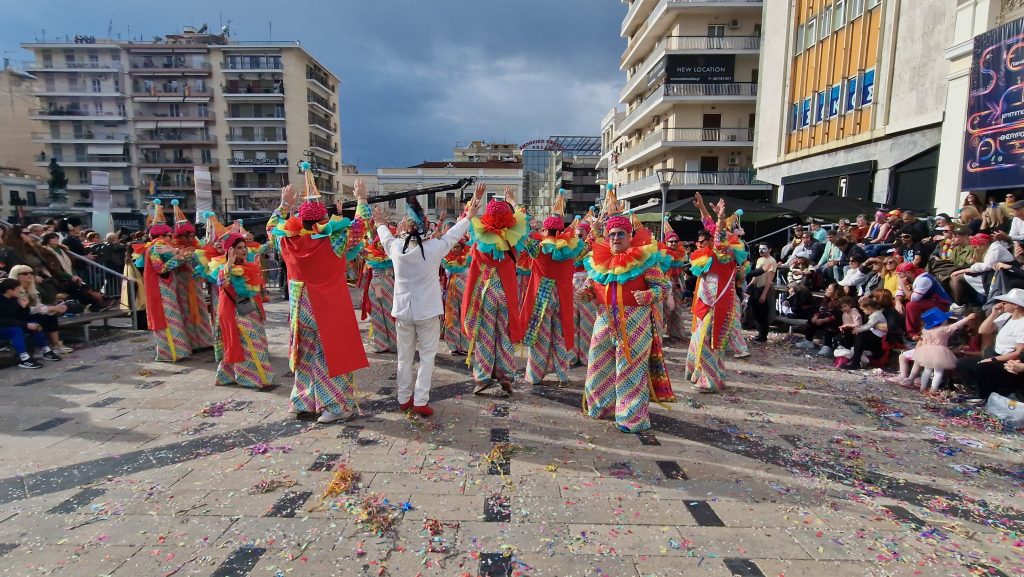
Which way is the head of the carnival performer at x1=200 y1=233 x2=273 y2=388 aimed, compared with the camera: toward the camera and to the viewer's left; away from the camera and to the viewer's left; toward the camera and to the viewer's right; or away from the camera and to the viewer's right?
toward the camera and to the viewer's right

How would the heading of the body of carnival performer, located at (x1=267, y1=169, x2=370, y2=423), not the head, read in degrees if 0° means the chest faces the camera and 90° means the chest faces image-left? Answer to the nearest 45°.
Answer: approximately 180°

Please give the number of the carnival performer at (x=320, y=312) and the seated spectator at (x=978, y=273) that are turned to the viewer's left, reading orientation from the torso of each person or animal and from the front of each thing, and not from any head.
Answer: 1

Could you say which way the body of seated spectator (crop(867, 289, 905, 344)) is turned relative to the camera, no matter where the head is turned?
to the viewer's left

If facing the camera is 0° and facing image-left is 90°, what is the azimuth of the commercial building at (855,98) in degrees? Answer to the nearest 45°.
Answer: approximately 45°

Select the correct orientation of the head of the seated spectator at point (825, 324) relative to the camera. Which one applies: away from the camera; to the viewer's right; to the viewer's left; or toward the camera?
to the viewer's left

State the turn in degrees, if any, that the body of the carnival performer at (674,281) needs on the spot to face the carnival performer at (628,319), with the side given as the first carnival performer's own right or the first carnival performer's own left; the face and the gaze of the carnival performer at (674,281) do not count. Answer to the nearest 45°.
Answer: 0° — they already face them

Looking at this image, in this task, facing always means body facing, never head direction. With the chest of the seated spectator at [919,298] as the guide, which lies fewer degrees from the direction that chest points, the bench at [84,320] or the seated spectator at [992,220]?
the bench

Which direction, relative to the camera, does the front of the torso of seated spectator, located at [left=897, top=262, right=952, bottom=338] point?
to the viewer's left

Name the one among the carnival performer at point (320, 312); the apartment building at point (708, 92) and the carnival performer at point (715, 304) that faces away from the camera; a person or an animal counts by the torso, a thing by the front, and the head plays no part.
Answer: the carnival performer at point (320, 312)

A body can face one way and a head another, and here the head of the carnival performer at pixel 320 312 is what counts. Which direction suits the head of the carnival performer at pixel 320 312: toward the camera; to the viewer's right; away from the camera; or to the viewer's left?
away from the camera

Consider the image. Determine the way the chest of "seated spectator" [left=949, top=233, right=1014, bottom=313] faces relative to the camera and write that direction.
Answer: to the viewer's left

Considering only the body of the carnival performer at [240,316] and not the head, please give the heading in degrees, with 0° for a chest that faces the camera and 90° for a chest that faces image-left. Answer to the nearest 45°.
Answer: approximately 315°
